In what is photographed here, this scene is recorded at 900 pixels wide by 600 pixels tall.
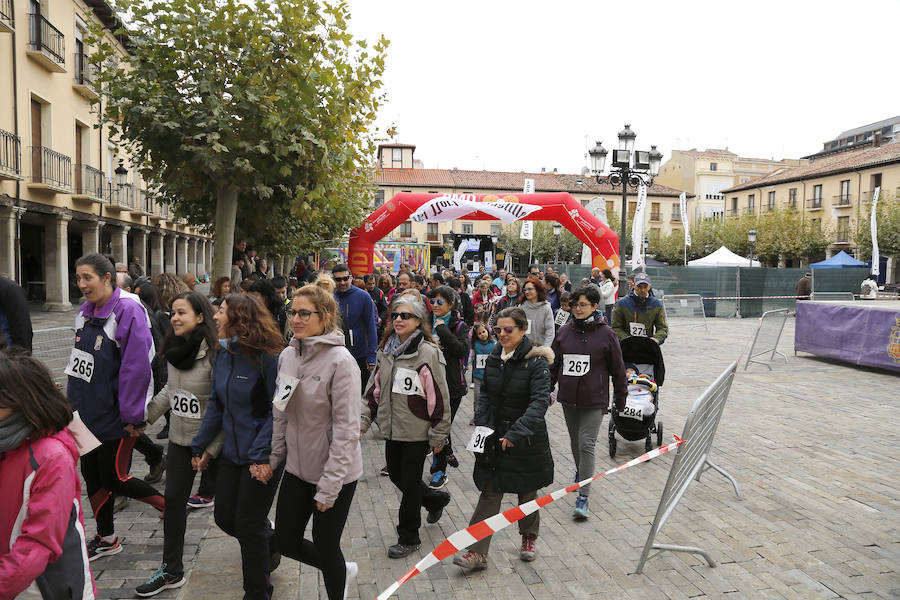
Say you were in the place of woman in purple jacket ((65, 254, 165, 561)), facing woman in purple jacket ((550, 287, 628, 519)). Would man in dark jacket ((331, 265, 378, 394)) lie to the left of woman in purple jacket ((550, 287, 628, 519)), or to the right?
left

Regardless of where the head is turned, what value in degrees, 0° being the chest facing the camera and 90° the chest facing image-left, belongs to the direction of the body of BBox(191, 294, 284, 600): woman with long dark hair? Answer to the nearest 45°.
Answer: approximately 45°

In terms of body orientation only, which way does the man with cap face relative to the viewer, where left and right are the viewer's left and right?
facing the viewer

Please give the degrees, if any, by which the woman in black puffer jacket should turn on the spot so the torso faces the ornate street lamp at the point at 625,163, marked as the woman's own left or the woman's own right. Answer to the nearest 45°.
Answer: approximately 135° to the woman's own right

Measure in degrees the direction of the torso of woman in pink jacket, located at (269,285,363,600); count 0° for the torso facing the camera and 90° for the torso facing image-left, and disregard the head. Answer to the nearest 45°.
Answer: approximately 45°

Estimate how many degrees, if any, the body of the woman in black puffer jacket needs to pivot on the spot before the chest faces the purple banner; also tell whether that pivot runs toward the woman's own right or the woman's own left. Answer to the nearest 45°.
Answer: approximately 180°

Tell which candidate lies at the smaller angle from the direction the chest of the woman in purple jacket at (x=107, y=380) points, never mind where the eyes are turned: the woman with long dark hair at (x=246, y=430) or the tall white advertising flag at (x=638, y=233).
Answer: the woman with long dark hair

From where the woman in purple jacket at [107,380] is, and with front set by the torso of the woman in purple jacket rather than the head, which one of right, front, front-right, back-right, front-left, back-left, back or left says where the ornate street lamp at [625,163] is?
back

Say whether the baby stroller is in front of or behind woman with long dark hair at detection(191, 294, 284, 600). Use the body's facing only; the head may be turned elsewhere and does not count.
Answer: behind

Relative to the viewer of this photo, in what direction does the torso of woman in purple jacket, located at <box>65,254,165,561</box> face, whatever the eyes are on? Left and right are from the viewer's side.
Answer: facing the viewer and to the left of the viewer
